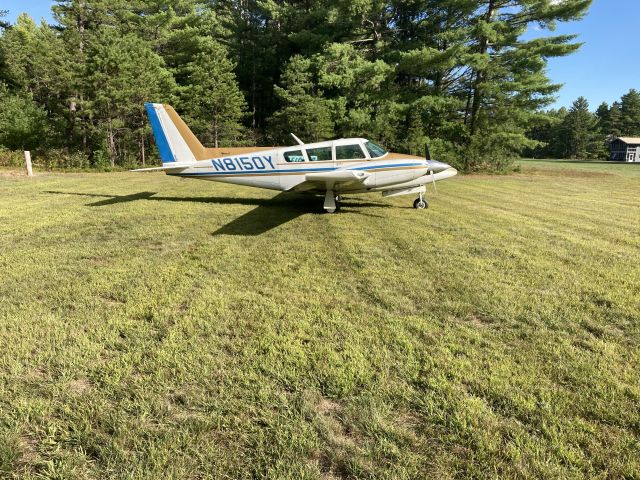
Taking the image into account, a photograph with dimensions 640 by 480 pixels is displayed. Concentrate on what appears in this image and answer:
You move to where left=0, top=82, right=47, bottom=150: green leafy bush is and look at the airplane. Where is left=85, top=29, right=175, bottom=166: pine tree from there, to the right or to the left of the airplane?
left

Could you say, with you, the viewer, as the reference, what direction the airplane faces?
facing to the right of the viewer
